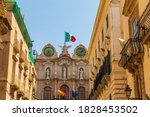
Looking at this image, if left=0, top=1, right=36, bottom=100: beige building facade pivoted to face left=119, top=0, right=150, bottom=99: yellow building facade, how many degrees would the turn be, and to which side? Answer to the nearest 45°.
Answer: approximately 45° to its right

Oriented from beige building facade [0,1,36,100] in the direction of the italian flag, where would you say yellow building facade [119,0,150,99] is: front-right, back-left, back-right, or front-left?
back-right

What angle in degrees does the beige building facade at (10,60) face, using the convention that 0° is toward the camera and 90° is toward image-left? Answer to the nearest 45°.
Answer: approximately 270°

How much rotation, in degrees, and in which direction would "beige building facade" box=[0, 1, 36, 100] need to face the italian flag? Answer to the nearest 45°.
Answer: approximately 90° to its left
